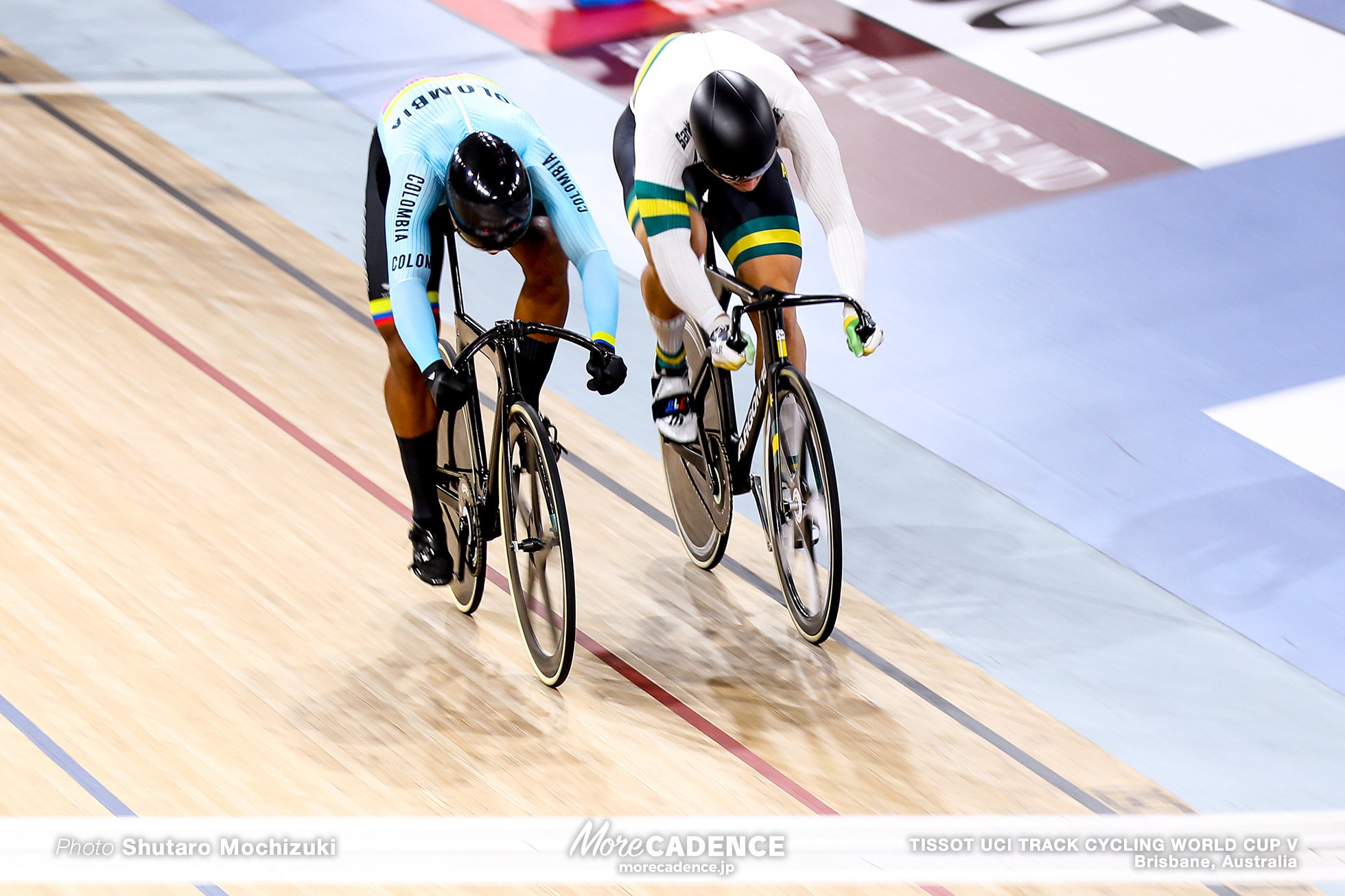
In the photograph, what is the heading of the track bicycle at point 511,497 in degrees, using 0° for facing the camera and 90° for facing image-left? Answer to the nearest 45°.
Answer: approximately 0°
